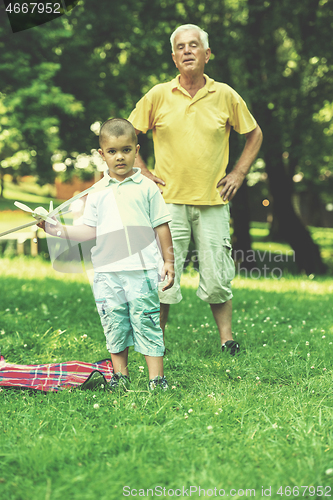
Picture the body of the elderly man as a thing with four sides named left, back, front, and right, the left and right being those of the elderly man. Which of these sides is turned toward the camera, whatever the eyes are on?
front

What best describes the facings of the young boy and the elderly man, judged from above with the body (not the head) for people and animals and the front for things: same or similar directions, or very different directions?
same or similar directions

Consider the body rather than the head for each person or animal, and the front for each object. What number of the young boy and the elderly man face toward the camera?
2

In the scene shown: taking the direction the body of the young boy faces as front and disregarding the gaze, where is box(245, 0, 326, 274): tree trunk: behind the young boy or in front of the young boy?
behind

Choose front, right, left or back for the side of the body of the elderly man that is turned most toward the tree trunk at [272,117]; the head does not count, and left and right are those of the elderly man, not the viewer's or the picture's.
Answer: back

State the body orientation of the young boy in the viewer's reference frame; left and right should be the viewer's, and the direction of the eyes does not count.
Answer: facing the viewer

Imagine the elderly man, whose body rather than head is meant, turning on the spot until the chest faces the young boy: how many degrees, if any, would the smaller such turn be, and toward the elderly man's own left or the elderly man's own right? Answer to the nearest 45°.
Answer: approximately 45° to the elderly man's own right

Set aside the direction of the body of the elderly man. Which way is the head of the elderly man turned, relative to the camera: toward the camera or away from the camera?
toward the camera
